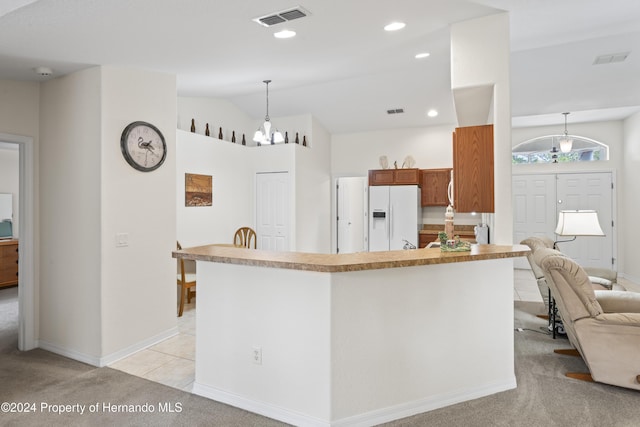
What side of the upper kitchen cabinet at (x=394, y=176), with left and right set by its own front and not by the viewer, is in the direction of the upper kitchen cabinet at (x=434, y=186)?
left

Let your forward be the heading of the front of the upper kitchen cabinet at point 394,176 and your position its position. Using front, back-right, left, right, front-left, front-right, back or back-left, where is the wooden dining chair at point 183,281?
front-right

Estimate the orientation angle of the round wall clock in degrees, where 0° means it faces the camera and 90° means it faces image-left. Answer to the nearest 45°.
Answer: approximately 315°

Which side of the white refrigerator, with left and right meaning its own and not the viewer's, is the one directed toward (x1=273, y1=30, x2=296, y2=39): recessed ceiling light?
front

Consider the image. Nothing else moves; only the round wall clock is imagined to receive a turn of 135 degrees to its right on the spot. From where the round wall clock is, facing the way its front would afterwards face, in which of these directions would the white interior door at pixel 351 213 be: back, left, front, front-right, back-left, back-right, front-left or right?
back-right
